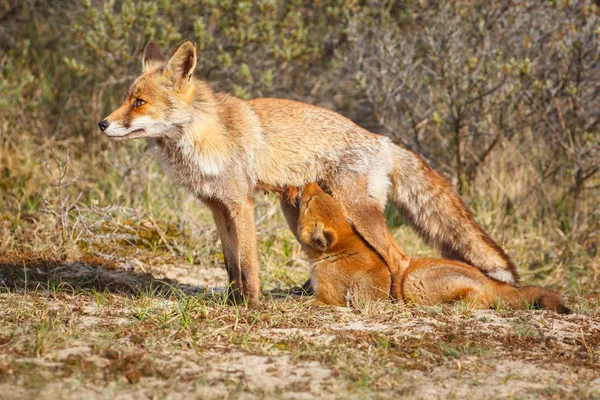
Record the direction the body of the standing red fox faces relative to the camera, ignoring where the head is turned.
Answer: to the viewer's left
